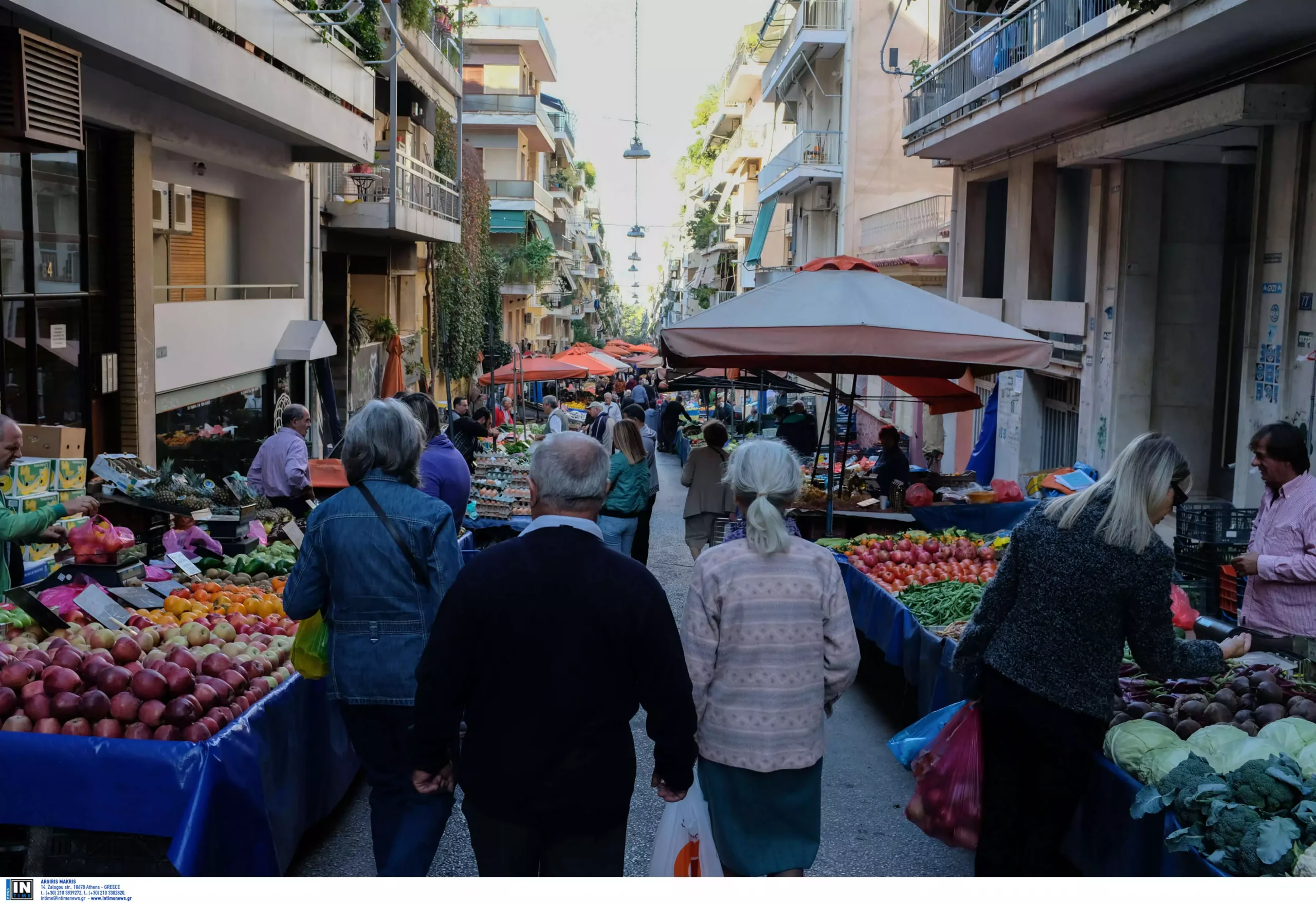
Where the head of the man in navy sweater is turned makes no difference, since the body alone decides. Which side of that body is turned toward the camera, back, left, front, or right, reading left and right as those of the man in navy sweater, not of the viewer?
back

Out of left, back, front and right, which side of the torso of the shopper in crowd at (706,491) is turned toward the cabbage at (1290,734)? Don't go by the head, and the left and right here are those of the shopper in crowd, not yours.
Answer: back

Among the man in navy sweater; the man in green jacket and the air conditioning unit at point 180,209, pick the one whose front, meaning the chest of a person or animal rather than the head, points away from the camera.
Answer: the man in navy sweater

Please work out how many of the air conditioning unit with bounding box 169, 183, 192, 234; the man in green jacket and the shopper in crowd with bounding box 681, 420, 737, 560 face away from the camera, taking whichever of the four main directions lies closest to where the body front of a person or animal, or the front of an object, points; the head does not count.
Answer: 1

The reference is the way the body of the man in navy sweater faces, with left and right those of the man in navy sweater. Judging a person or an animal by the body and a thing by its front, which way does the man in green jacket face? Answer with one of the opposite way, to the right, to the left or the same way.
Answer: to the right

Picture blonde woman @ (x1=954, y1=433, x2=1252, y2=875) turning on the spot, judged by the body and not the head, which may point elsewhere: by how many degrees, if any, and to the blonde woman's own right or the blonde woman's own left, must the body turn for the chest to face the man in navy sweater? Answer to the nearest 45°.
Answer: approximately 180°

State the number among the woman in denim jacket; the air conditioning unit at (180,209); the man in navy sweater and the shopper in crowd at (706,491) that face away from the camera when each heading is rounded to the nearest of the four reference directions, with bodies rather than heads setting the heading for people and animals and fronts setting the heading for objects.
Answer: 3

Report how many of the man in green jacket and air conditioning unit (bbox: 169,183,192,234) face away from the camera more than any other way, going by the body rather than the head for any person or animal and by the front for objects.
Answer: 0

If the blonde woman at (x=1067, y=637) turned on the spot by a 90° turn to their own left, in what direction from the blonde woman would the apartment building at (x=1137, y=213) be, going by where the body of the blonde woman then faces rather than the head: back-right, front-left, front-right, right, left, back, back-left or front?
front-right

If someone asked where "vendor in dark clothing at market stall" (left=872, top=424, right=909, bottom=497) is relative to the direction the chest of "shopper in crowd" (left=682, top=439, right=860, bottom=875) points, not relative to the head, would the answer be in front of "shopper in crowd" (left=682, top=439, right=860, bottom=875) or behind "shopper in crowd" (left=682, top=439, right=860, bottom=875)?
in front

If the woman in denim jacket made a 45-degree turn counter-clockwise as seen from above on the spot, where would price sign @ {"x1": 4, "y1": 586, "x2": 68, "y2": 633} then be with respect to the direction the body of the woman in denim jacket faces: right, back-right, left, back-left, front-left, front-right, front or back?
front

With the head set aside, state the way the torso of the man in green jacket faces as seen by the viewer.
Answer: to the viewer's right

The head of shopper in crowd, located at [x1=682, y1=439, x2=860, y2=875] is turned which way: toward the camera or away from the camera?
away from the camera

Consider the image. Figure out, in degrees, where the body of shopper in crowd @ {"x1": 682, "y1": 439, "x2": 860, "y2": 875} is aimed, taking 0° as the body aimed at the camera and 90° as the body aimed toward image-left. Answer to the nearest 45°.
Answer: approximately 180°

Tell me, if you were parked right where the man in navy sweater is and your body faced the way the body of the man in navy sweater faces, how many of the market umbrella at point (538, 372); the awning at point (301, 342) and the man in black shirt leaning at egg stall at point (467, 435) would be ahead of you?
3

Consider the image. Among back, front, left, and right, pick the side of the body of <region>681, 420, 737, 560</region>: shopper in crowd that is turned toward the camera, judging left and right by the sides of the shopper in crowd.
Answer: back

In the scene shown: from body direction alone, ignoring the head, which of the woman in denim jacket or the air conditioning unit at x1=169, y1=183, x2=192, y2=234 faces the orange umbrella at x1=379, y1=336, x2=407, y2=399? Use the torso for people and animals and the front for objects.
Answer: the woman in denim jacket

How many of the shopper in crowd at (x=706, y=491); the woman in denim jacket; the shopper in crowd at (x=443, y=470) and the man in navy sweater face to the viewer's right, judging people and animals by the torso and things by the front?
0

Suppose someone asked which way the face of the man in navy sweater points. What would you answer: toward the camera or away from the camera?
away from the camera

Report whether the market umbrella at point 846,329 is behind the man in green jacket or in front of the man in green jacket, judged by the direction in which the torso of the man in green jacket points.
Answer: in front
